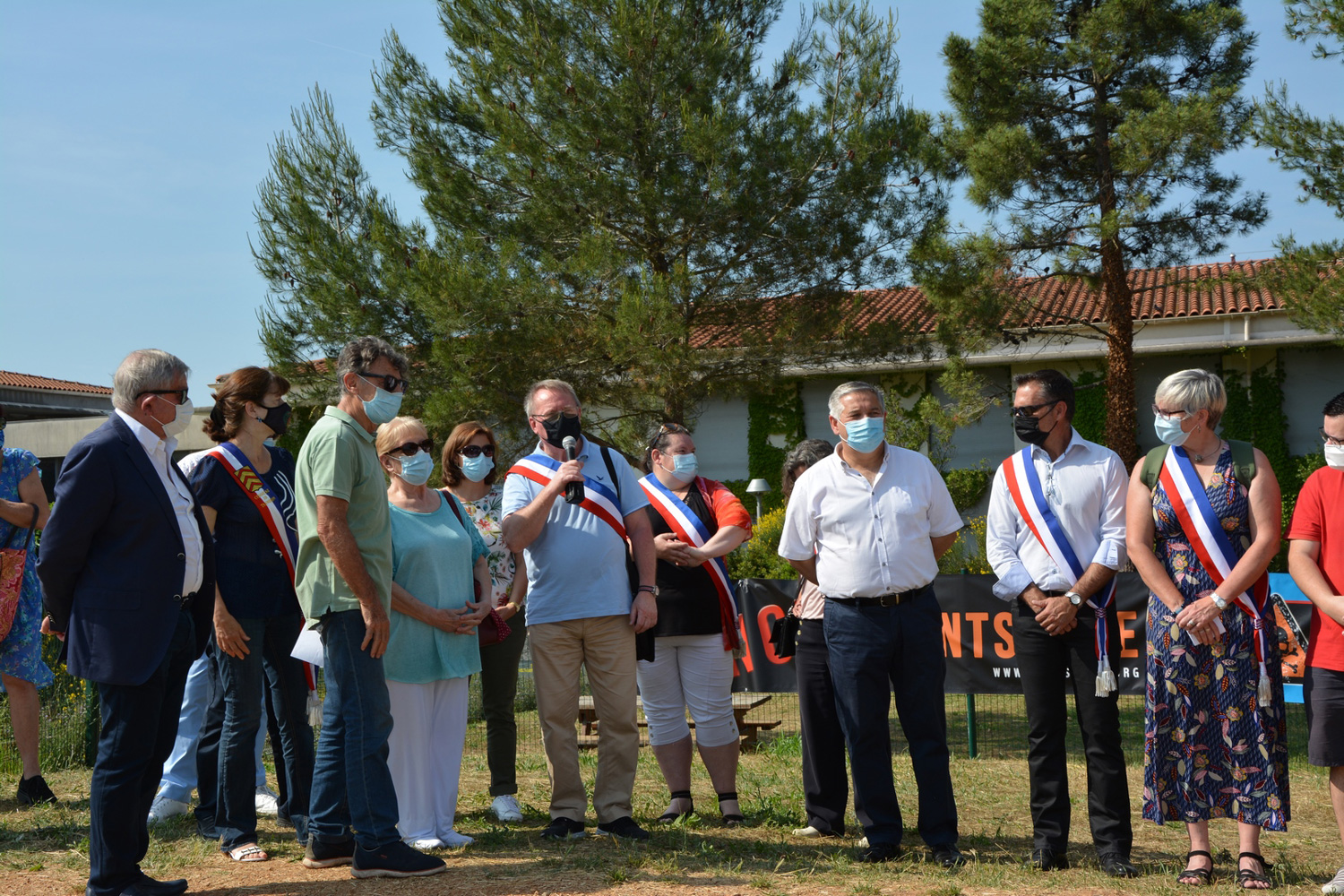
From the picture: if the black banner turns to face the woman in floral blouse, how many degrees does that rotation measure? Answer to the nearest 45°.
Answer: approximately 45° to its right

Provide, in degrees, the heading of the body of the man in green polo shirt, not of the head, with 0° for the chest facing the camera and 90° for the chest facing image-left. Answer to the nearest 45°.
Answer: approximately 270°

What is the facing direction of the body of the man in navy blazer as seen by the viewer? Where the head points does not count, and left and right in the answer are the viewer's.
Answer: facing to the right of the viewer

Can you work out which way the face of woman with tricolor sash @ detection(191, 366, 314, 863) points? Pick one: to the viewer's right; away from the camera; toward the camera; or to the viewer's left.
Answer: to the viewer's right

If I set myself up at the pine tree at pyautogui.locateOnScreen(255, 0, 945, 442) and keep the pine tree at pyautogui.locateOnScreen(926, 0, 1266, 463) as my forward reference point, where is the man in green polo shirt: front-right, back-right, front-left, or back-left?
back-right

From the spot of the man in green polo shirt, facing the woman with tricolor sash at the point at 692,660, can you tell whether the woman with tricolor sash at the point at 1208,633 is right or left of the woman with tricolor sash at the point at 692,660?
right
